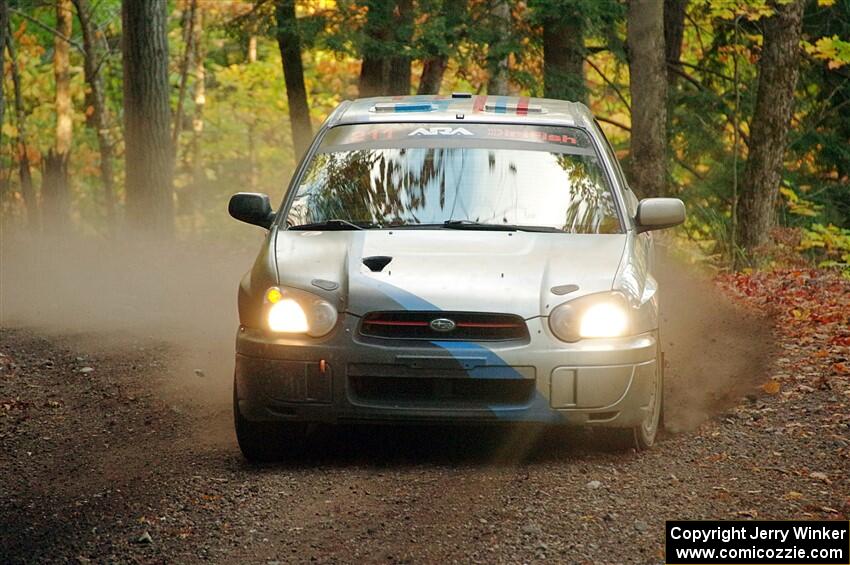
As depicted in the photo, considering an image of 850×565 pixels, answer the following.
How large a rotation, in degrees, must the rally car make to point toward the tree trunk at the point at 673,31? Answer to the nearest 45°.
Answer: approximately 180°

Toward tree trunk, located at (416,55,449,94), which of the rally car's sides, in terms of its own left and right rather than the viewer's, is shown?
back

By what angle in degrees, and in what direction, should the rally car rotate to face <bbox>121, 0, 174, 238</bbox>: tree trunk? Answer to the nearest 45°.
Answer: approximately 180°

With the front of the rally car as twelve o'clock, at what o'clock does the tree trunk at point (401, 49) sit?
The tree trunk is roughly at 6 o'clock from the rally car.

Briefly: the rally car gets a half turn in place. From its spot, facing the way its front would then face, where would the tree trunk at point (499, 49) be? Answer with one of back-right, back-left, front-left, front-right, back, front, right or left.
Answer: front

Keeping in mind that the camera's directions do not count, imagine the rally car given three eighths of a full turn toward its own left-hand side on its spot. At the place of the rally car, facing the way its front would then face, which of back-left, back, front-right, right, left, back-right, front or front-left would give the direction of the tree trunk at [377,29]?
front-left

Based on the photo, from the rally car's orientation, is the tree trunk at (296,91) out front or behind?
behind

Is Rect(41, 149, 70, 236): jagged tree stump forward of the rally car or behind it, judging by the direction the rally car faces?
behind

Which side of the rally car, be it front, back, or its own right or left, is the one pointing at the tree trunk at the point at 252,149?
back

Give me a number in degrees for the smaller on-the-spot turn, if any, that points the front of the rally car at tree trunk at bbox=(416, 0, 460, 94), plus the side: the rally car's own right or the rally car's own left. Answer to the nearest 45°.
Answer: approximately 180°

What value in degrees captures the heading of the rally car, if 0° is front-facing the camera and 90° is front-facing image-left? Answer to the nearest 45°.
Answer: approximately 0°
